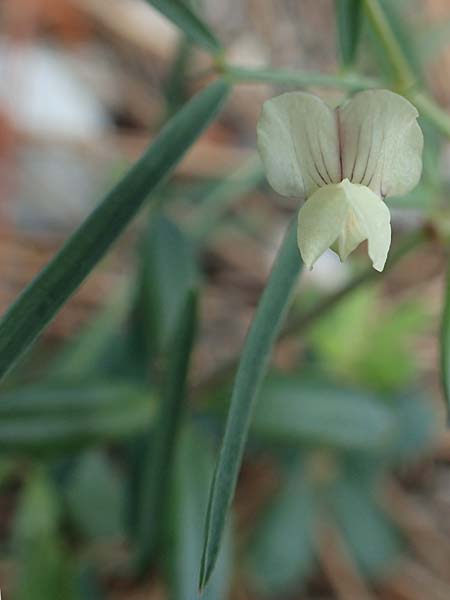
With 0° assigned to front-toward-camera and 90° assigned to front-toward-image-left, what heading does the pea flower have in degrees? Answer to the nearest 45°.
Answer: approximately 0°
